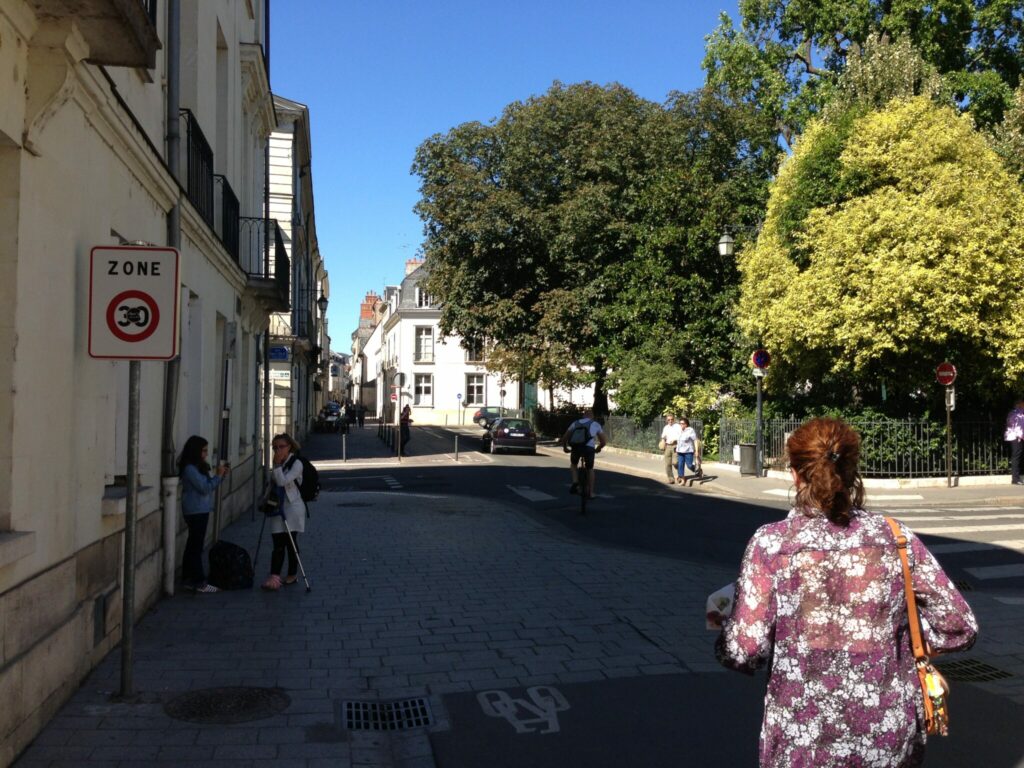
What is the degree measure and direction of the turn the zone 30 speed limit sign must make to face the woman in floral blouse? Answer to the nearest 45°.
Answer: approximately 45° to its left

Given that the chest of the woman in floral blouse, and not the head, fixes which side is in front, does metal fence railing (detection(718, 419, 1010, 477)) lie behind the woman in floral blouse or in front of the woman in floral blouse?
in front

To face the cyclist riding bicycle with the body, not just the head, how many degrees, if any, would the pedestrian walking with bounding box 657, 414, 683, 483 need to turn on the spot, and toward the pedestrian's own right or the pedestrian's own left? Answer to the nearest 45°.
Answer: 0° — they already face them

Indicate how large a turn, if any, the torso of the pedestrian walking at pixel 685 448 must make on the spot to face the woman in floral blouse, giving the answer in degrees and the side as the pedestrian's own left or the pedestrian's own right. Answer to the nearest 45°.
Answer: approximately 45° to the pedestrian's own left

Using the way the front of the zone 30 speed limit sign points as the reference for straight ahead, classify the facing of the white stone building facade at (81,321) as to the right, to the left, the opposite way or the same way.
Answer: to the left

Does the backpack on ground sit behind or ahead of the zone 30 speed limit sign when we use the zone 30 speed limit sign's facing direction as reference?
behind

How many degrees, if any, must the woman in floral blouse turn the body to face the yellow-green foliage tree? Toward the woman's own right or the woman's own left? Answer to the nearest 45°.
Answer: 0° — they already face it

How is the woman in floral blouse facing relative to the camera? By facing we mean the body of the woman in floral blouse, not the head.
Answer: away from the camera

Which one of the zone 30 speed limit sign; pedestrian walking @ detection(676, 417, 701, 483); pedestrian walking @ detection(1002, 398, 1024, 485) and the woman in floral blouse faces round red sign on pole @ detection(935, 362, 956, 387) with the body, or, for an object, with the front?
the woman in floral blouse

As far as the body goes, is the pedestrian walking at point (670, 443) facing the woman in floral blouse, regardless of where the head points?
yes

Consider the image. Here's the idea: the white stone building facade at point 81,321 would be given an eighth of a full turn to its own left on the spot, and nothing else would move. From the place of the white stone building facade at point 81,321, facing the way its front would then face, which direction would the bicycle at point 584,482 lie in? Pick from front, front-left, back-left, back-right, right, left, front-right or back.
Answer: front

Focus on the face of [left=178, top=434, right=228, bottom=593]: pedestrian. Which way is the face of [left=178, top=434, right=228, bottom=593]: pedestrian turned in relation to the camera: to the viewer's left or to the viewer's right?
to the viewer's right

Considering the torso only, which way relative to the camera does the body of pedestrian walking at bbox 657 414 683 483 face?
toward the camera

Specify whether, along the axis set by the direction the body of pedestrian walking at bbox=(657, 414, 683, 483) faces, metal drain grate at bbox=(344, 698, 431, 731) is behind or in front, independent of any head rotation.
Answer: in front

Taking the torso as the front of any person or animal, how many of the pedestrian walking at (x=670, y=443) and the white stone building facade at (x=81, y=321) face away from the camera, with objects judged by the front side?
0

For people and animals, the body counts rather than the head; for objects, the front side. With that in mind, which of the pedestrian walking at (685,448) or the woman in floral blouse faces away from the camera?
the woman in floral blouse

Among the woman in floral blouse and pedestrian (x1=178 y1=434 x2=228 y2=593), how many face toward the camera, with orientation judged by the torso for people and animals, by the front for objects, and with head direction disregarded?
0
